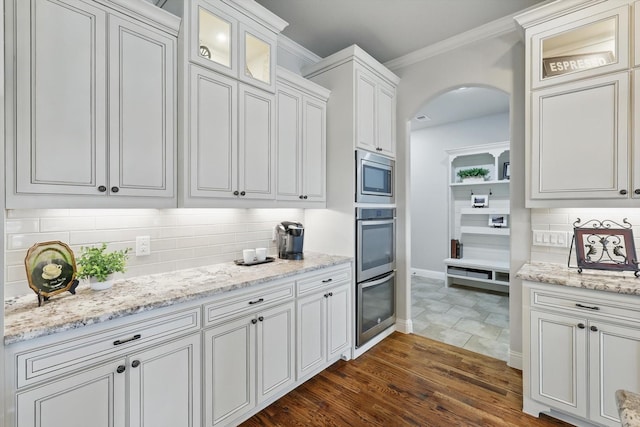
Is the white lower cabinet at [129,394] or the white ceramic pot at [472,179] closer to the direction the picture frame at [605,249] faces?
the white lower cabinet

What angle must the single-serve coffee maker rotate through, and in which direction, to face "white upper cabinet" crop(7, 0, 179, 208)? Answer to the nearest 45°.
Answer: approximately 90° to its right

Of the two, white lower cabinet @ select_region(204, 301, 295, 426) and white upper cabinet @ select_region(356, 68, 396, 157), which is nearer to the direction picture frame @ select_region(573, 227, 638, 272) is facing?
the white lower cabinet

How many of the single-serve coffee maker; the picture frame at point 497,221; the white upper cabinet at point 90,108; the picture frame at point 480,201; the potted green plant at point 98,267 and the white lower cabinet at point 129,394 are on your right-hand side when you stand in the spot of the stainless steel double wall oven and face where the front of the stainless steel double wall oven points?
4

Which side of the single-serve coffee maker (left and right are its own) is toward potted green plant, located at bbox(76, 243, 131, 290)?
right

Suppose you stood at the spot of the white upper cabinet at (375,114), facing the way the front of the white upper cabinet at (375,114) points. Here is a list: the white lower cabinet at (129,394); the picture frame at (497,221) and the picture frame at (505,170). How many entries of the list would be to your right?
1

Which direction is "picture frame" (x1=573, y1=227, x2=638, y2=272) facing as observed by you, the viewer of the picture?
facing the viewer

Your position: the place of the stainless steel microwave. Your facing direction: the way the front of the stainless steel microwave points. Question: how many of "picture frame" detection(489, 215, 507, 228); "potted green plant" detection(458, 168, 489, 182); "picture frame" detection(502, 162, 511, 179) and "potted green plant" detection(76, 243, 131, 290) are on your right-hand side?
1

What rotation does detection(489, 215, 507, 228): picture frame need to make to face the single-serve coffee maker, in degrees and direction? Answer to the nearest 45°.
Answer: approximately 45° to its right

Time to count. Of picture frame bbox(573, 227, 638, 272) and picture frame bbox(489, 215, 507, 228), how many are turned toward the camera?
2

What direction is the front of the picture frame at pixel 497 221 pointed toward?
toward the camera

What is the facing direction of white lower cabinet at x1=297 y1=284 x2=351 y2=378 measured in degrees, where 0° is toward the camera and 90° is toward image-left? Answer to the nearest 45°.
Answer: approximately 315°

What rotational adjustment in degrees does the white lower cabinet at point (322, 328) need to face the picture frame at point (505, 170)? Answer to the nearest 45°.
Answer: approximately 90° to its left

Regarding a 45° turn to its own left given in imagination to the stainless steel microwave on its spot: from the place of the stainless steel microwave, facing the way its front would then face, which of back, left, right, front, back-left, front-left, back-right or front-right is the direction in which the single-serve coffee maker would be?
back-right

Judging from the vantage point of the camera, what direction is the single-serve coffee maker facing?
facing the viewer and to the right of the viewer

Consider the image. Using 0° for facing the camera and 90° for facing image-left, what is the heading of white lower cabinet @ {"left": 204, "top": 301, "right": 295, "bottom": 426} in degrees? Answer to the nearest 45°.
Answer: approximately 315°

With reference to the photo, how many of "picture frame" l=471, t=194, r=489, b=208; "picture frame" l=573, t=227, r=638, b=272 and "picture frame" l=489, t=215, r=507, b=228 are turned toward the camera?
3

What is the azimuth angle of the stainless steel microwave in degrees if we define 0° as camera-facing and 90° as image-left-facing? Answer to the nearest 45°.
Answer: approximately 315°

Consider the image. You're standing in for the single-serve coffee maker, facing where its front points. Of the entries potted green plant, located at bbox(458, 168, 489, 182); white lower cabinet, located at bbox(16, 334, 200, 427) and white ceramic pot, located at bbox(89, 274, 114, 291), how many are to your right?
2
